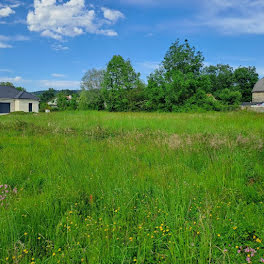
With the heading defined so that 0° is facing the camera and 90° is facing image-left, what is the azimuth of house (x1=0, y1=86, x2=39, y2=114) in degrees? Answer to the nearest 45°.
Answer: approximately 0°

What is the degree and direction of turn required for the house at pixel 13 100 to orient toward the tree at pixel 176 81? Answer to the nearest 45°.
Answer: approximately 45° to its left

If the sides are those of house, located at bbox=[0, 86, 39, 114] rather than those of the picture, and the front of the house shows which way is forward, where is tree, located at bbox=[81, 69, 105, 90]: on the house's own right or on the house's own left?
on the house's own left

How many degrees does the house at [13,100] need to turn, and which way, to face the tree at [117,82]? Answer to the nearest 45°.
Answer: approximately 45° to its left

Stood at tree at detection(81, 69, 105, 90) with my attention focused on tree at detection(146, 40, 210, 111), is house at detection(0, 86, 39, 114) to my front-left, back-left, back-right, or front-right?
back-right
